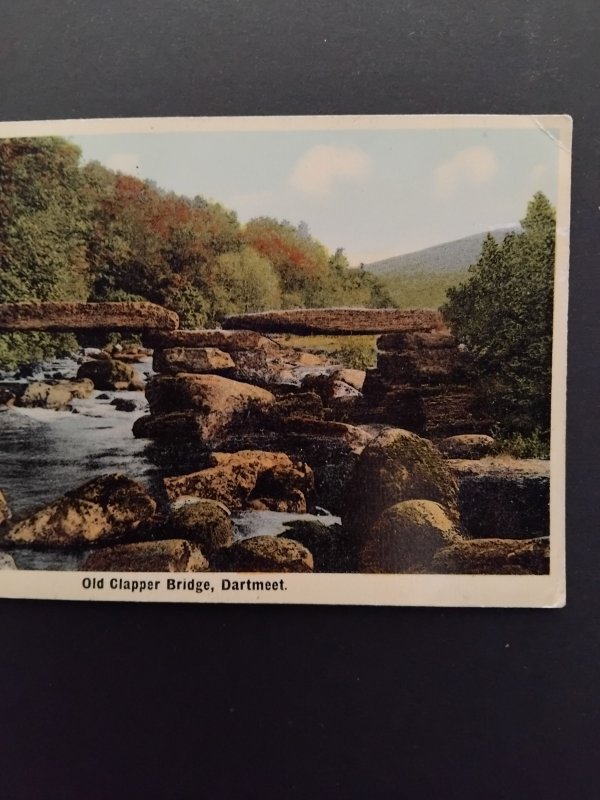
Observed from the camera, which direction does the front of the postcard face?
facing the viewer
